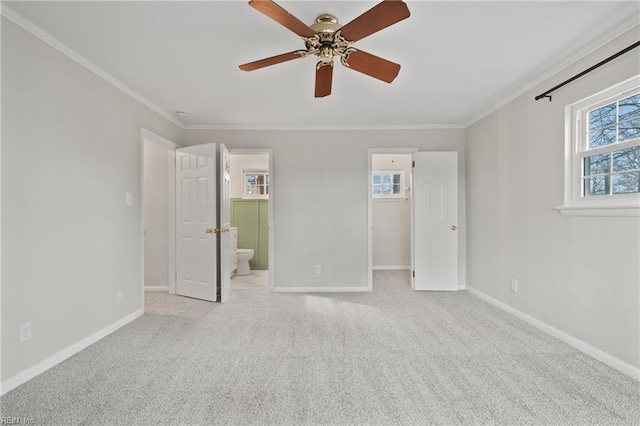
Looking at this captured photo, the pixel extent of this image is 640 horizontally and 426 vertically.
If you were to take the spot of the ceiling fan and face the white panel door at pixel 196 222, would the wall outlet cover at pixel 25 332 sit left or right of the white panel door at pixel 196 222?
left

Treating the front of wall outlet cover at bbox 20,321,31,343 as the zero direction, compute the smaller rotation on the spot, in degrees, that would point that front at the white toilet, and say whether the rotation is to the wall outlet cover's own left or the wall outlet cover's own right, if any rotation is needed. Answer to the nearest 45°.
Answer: approximately 90° to the wall outlet cover's own left

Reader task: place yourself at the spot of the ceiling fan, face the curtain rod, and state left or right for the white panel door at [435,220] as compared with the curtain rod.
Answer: left

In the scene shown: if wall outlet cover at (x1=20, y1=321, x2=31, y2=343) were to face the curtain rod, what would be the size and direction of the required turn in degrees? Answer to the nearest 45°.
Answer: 0° — it already faces it

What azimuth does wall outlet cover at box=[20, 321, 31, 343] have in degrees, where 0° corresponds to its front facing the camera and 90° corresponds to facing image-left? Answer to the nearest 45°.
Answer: approximately 315°

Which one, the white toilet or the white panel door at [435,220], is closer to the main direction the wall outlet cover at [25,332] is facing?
the white panel door

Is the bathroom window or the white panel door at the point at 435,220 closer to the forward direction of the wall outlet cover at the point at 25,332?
the white panel door
